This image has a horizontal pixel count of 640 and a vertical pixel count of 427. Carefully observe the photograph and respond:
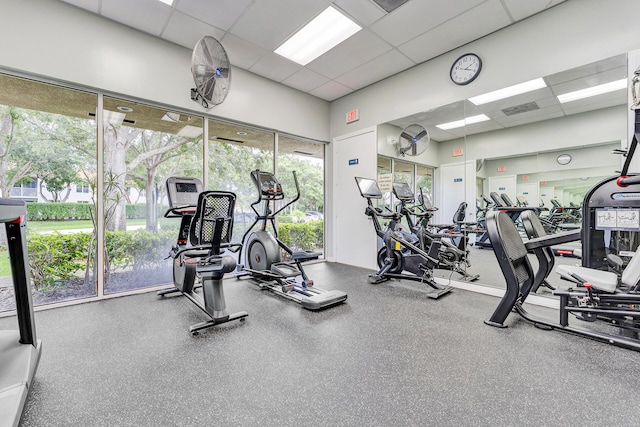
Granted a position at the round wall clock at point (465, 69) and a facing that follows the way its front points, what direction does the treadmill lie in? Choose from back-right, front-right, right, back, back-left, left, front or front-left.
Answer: front

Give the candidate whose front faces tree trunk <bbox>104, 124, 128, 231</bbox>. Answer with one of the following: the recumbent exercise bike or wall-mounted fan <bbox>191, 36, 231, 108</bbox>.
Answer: the recumbent exercise bike

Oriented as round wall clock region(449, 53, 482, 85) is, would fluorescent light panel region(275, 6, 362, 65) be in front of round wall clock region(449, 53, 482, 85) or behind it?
in front

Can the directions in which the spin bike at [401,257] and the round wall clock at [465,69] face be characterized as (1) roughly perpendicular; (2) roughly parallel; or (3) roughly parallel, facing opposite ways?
roughly perpendicular

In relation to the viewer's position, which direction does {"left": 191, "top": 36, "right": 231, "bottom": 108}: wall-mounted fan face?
facing the viewer and to the right of the viewer

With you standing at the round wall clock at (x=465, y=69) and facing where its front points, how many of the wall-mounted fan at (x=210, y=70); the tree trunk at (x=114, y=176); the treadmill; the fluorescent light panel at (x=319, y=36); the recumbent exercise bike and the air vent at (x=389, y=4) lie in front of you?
6

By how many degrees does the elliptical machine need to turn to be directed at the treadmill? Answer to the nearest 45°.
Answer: approximately 90° to its left

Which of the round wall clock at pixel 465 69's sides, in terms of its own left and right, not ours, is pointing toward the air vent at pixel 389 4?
front

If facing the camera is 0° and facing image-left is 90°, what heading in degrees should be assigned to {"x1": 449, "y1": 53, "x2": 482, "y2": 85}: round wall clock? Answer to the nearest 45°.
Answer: approximately 45°

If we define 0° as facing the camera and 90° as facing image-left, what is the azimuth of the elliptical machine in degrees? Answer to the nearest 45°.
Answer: approximately 135°

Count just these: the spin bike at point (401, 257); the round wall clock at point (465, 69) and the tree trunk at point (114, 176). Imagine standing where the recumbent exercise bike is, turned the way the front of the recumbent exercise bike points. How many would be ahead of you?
1

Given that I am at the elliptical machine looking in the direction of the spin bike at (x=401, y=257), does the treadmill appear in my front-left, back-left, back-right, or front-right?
back-right

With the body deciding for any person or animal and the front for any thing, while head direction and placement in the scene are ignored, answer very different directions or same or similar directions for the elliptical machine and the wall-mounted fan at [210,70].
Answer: very different directions

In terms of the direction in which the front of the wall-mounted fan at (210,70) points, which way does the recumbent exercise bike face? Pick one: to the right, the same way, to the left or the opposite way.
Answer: the opposite way

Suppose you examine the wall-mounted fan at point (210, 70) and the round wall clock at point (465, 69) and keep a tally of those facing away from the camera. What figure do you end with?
0

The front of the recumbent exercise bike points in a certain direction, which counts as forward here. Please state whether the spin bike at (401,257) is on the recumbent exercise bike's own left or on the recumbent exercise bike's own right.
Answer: on the recumbent exercise bike's own right

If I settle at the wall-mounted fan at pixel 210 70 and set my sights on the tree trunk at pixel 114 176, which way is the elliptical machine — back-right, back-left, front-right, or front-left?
back-right
